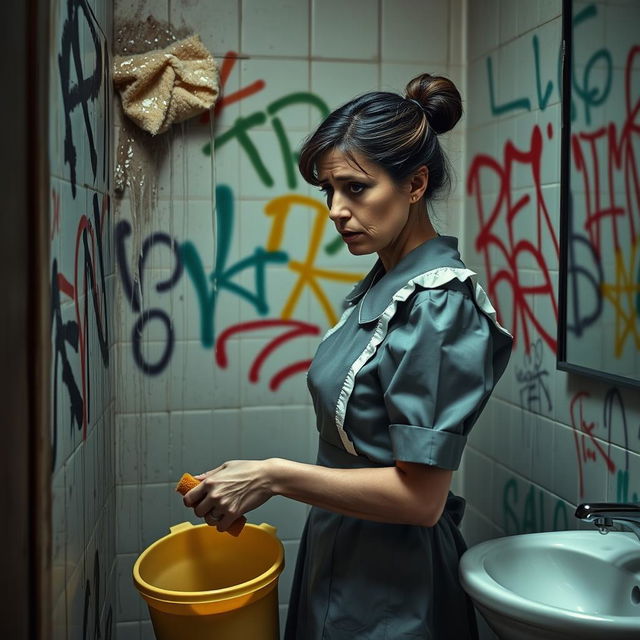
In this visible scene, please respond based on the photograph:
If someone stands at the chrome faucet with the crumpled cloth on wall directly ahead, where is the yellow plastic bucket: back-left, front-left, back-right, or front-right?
front-left

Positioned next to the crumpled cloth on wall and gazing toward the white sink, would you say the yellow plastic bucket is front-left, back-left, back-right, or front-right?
front-right

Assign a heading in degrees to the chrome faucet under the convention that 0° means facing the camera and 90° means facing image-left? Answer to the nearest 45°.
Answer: approximately 90°

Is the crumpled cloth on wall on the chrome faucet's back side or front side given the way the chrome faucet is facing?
on the front side
